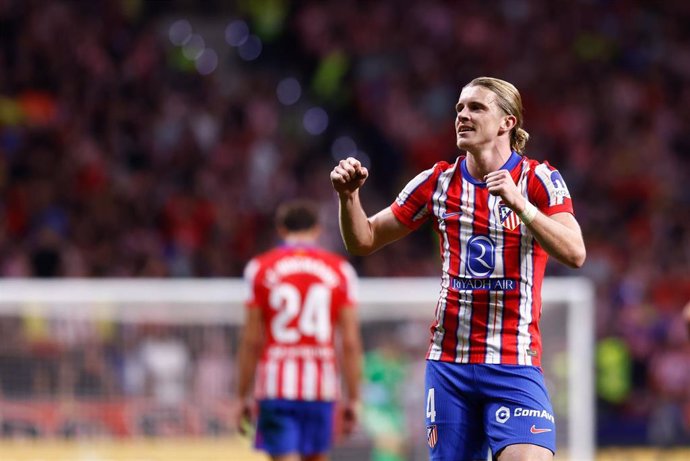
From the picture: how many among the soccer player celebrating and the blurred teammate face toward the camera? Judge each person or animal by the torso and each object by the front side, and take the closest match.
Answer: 1

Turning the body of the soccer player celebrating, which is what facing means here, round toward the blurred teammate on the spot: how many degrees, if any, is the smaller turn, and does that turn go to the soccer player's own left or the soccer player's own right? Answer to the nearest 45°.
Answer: approximately 135° to the soccer player's own right

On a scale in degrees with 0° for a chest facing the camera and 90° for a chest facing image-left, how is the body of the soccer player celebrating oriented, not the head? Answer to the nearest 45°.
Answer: approximately 0°

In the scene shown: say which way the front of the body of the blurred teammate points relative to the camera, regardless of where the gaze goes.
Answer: away from the camera

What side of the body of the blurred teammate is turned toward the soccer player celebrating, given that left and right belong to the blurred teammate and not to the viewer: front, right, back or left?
back

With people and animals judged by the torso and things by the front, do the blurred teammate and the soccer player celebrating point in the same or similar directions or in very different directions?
very different directions

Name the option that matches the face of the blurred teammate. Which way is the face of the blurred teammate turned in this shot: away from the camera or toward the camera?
away from the camera
